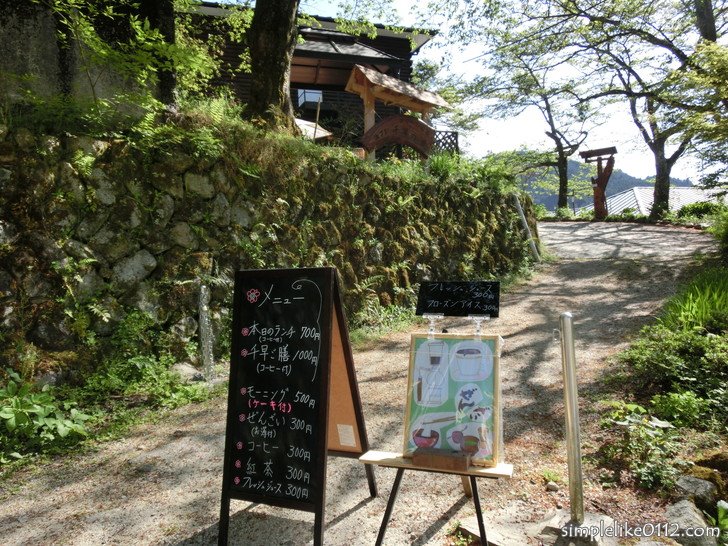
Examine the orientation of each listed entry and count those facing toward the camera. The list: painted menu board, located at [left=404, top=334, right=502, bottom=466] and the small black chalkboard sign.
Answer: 2

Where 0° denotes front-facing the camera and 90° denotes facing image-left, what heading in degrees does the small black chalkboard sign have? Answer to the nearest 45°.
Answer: approximately 0°

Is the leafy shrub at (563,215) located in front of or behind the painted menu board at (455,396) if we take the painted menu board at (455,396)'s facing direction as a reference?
behind

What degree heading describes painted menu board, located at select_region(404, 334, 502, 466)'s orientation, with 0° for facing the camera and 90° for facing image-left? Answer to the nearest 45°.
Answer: approximately 0°

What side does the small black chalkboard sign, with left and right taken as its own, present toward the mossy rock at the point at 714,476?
left

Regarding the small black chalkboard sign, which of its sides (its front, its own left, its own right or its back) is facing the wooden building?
back

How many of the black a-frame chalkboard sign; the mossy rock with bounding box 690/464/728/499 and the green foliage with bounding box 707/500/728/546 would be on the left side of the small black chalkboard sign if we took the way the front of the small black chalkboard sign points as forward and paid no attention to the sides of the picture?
2

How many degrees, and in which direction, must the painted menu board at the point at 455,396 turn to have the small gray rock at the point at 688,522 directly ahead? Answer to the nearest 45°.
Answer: approximately 90° to its left

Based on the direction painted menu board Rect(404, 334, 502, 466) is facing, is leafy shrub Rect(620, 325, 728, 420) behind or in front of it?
behind

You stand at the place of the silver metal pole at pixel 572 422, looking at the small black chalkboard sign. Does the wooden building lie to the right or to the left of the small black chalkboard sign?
right

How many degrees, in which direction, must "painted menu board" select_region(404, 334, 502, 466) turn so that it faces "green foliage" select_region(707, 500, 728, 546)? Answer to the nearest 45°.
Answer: approximately 90° to its left
